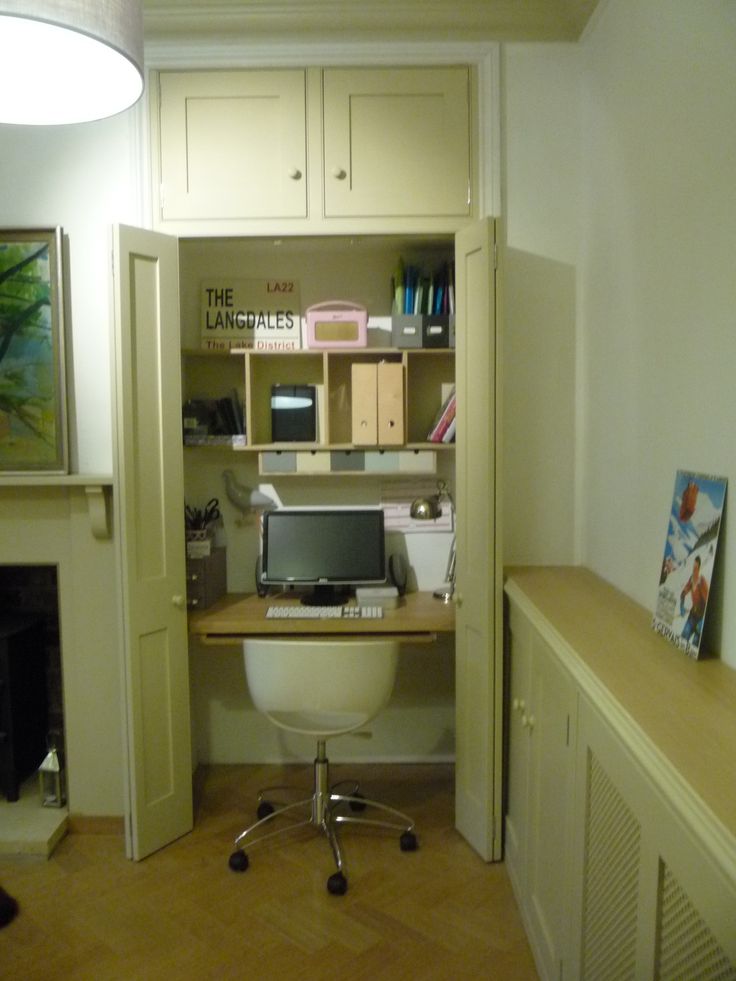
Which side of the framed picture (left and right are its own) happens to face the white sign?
left

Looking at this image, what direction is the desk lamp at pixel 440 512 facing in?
to the viewer's left

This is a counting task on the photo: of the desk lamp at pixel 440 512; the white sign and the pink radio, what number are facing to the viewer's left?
1

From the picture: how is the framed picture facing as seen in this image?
toward the camera

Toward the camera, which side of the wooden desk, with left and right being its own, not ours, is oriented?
front
